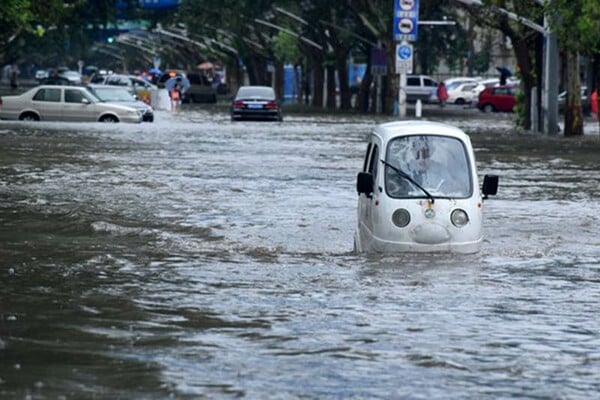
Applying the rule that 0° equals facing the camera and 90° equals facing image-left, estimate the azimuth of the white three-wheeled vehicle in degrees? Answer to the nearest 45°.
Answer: approximately 0°
